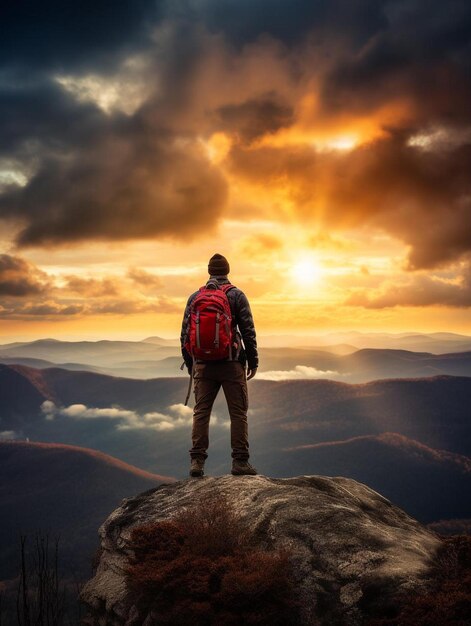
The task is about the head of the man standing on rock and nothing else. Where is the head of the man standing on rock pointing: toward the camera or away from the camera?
away from the camera

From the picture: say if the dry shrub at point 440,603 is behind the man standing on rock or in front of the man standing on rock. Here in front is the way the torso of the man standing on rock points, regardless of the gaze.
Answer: behind

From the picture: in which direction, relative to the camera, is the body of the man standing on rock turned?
away from the camera

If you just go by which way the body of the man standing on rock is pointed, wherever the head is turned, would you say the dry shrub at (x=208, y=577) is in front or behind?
behind
